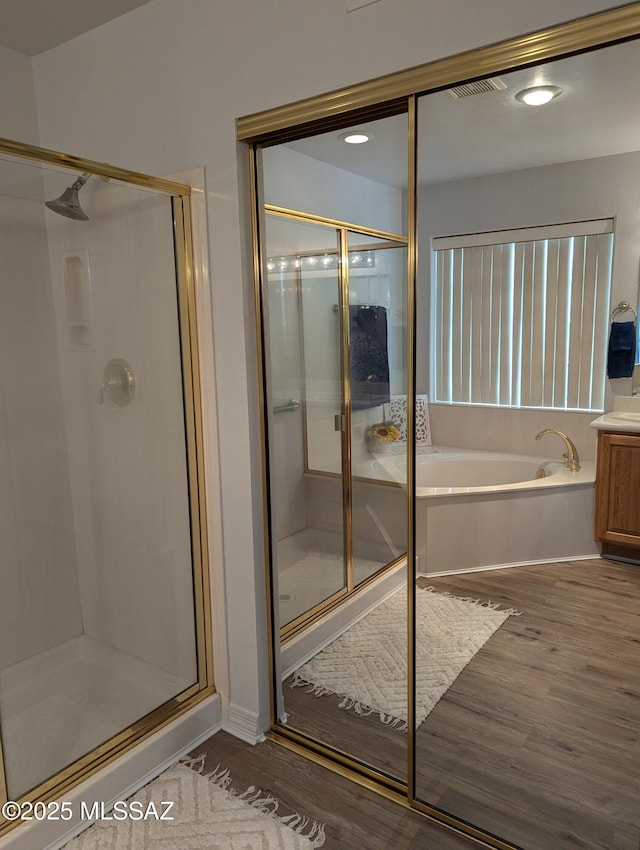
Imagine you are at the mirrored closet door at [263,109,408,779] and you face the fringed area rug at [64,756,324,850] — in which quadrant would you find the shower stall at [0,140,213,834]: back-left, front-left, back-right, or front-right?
front-right

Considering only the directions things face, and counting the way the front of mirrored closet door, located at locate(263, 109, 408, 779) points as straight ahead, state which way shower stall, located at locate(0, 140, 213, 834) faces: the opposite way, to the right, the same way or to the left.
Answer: to the left

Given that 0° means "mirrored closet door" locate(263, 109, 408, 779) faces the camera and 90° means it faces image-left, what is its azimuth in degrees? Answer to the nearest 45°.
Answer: approximately 45°

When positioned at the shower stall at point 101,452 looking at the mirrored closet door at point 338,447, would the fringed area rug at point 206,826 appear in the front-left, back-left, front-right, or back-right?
front-right

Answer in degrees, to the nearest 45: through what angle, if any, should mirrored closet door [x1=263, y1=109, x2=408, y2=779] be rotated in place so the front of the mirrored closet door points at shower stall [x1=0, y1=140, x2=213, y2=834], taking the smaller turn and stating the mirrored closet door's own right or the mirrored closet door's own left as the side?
approximately 45° to the mirrored closet door's own right

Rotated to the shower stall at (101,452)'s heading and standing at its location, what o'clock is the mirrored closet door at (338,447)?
The mirrored closet door is roughly at 11 o'clock from the shower stall.

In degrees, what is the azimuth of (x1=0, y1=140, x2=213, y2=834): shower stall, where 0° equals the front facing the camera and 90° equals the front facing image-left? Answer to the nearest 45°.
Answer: approximately 315°
